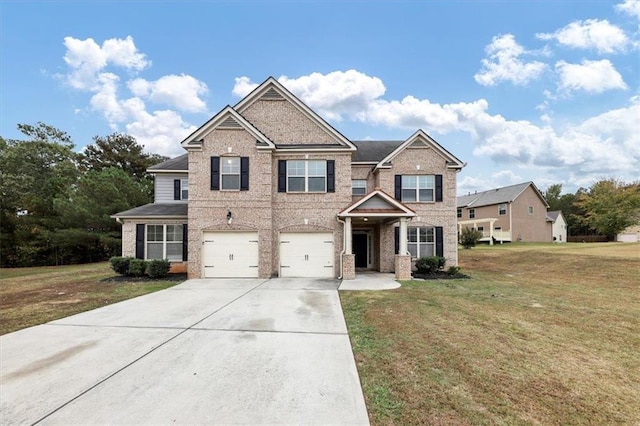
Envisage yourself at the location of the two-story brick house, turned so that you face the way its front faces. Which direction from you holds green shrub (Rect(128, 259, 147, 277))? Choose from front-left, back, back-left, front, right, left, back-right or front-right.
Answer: right

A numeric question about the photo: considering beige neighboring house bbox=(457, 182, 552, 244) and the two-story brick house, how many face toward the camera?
1

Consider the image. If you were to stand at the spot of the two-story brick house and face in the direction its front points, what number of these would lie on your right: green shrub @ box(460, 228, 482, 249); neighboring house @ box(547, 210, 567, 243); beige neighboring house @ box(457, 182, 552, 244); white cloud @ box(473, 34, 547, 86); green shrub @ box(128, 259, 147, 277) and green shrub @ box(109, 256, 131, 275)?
2

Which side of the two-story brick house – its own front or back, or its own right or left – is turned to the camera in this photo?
front

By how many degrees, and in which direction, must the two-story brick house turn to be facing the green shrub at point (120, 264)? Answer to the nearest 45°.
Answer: approximately 90° to its right

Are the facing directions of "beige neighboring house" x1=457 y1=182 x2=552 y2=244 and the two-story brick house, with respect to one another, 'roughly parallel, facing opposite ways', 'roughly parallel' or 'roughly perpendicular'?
roughly perpendicular

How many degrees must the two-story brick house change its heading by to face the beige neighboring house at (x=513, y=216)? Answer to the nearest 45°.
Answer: approximately 135° to its left
